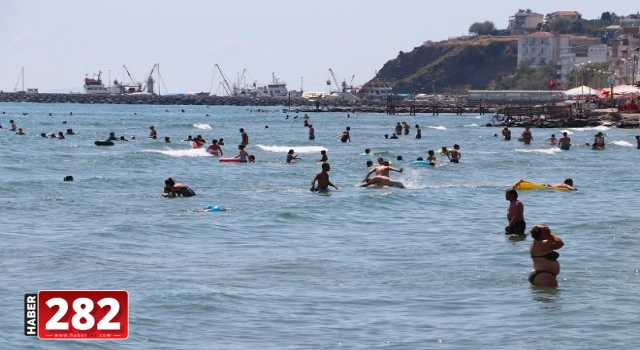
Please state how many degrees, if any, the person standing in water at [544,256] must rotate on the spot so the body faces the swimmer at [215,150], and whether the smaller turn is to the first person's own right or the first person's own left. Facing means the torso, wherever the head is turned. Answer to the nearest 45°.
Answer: approximately 135° to the first person's own left

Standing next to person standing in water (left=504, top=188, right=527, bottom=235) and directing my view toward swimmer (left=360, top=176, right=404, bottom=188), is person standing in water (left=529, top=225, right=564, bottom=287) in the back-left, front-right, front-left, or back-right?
back-left
